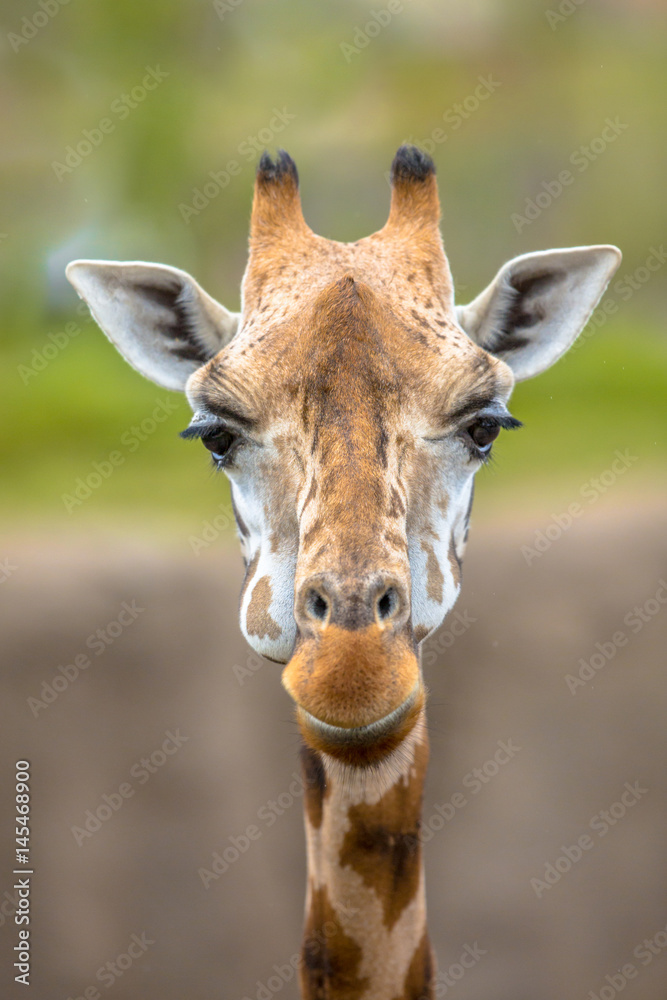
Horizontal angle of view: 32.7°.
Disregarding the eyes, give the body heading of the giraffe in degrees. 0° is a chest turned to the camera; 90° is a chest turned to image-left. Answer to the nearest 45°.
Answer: approximately 0°
